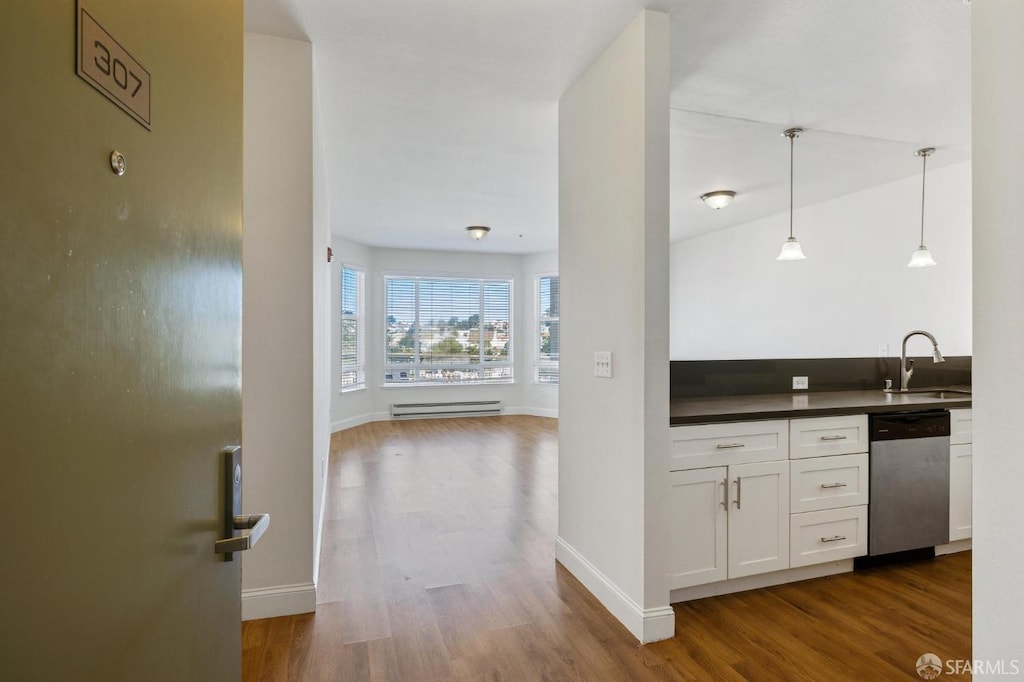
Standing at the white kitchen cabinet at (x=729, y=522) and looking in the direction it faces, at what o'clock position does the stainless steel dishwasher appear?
The stainless steel dishwasher is roughly at 9 o'clock from the white kitchen cabinet.

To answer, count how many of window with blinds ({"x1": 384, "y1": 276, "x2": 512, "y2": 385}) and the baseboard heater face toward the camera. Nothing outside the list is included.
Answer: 2

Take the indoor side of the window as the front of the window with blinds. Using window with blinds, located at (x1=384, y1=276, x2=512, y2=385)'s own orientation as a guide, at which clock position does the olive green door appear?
The olive green door is roughly at 12 o'clock from the window with blinds.

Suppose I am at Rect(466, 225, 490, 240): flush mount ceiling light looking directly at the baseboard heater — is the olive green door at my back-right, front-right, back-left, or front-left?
back-left

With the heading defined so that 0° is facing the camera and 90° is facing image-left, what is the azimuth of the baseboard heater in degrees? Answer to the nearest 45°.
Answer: approximately 0°

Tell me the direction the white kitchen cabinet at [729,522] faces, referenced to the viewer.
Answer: facing the viewer and to the right of the viewer

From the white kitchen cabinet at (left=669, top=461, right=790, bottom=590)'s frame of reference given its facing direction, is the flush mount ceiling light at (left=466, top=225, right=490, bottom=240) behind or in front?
behind

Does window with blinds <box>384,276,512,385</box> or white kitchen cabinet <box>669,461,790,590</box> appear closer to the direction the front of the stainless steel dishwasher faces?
the white kitchen cabinet

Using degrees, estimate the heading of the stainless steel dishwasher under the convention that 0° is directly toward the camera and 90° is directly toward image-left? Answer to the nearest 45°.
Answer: approximately 315°
